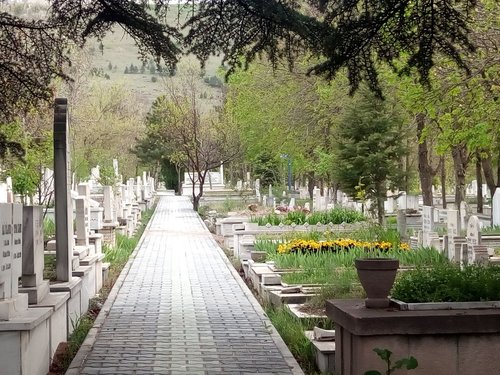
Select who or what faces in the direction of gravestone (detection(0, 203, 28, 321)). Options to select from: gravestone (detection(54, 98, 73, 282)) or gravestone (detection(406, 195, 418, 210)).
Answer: gravestone (detection(406, 195, 418, 210))

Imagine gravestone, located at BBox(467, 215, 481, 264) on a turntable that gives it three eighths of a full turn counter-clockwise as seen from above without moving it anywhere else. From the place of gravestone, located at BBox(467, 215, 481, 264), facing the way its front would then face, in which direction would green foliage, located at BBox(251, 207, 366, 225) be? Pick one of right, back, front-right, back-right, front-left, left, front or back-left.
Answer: back-left

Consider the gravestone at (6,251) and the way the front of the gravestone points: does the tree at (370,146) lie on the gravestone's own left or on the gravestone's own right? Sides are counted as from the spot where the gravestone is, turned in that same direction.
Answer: on the gravestone's own left

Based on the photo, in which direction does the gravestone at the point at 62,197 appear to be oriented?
to the viewer's right

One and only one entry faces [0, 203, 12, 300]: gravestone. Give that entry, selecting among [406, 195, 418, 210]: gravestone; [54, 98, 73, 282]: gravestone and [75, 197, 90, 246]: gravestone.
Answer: [406, 195, 418, 210]: gravestone

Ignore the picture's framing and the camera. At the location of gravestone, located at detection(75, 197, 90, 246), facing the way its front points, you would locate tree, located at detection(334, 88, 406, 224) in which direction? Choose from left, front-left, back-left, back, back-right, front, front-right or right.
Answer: front-left

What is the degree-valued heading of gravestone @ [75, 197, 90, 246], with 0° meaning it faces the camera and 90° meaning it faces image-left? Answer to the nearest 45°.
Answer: approximately 270°
